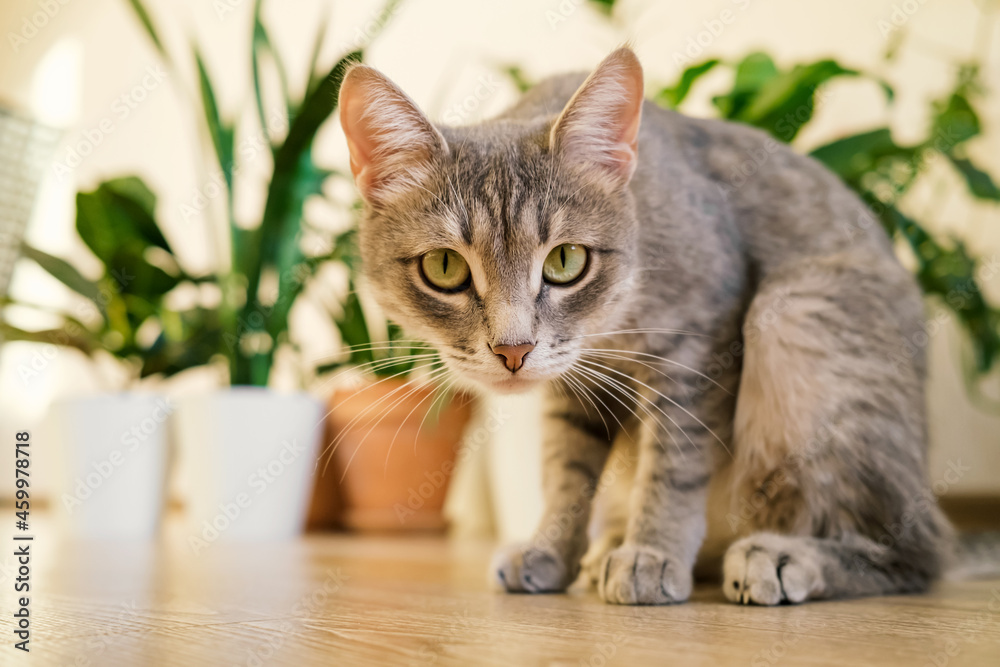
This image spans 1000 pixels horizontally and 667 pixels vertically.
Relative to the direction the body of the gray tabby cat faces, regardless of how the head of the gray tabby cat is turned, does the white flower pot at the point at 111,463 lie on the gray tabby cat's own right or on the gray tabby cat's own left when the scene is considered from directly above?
on the gray tabby cat's own right

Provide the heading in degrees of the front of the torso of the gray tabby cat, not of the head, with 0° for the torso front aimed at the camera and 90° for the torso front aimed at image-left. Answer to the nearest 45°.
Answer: approximately 45°

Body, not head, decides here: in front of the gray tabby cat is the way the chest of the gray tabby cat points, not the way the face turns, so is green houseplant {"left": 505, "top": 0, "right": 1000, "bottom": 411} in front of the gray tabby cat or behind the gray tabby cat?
behind

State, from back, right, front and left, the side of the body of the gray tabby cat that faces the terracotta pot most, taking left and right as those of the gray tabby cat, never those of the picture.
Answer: right
